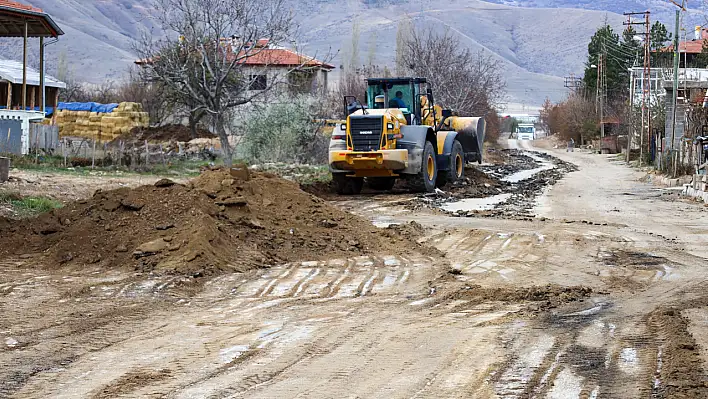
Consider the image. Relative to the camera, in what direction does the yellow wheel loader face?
facing away from the viewer and to the right of the viewer

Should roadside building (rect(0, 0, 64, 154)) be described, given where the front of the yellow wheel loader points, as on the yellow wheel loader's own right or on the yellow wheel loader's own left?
on the yellow wheel loader's own left

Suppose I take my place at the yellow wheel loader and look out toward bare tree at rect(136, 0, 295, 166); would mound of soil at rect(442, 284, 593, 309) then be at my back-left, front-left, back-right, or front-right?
back-left

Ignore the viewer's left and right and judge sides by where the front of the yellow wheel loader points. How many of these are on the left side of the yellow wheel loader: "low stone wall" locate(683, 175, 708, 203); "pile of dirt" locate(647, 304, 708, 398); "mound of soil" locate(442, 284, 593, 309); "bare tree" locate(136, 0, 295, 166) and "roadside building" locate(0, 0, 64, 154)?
2

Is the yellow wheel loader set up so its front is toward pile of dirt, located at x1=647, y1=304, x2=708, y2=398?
no

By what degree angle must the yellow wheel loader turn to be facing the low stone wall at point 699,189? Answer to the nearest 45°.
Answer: approximately 45° to its right

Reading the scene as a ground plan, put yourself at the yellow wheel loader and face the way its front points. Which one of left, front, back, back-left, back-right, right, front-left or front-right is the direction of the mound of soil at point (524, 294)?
back-right

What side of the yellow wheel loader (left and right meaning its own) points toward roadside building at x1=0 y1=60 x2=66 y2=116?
left

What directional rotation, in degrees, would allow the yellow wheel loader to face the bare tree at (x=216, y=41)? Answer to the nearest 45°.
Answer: approximately 90° to its left

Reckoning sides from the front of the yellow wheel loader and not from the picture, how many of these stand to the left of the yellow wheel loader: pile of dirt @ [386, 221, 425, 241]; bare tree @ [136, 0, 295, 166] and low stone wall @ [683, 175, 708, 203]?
1

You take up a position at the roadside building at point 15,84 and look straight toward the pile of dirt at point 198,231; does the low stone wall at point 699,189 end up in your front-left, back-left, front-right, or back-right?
front-left

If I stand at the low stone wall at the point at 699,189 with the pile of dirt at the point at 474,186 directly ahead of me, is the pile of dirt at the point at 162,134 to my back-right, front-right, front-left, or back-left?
front-right
